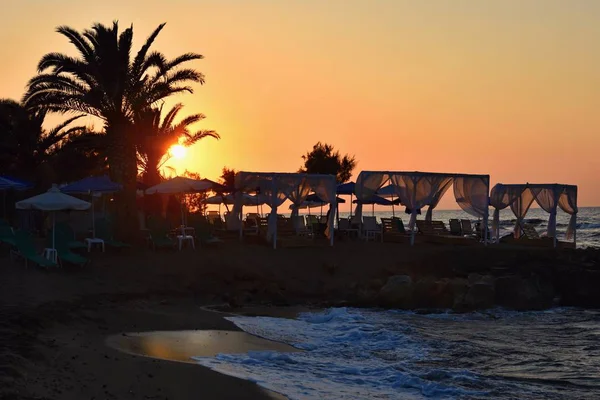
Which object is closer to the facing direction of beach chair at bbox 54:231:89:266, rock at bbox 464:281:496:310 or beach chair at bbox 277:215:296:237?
the rock

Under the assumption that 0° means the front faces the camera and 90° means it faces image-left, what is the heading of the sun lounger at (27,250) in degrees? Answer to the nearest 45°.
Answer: approximately 315°

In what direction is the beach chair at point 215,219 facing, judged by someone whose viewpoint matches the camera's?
facing the viewer and to the right of the viewer
